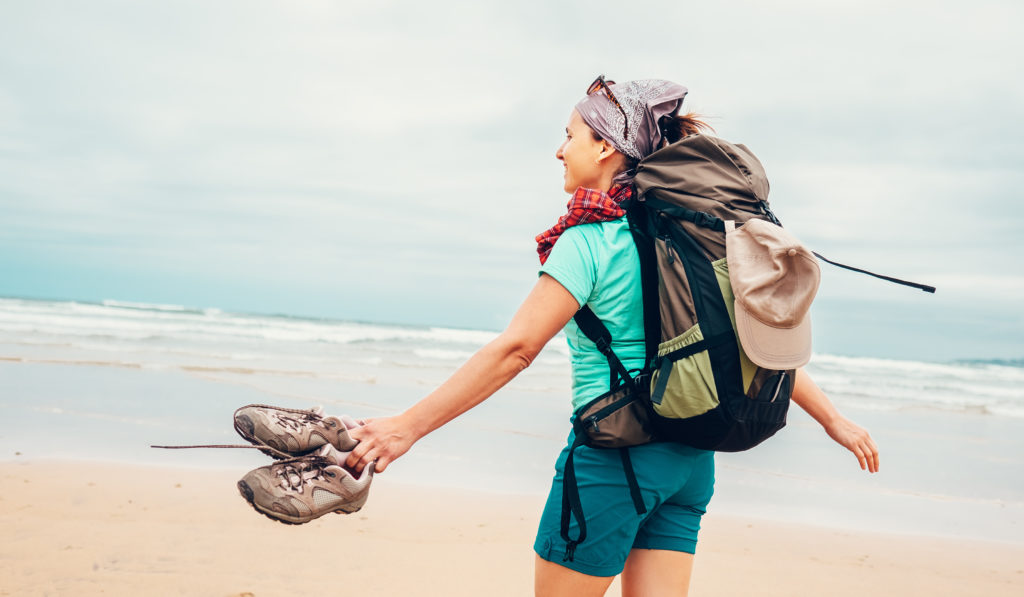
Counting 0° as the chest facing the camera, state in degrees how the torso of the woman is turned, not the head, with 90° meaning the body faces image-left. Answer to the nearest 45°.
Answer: approximately 135°

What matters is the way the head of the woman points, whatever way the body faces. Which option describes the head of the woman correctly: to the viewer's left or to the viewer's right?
to the viewer's left
